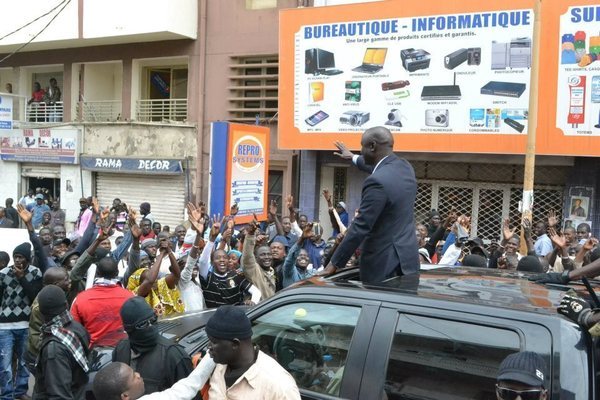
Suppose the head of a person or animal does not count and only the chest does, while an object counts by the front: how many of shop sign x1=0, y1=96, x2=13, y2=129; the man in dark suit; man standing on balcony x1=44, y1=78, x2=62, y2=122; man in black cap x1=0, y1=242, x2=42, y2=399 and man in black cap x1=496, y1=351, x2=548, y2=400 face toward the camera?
4

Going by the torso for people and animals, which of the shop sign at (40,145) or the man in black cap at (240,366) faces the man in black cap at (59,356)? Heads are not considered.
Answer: the shop sign

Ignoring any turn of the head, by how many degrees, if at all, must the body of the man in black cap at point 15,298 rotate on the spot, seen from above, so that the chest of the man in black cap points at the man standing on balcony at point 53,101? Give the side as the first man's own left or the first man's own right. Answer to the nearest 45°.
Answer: approximately 180°

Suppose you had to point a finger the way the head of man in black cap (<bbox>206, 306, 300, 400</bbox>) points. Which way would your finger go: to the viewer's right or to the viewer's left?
to the viewer's left

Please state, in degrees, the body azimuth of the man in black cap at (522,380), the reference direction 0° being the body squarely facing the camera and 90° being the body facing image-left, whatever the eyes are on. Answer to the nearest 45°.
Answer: approximately 0°

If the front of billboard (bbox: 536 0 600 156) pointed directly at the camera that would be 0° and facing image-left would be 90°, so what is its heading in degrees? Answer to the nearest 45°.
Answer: approximately 0°

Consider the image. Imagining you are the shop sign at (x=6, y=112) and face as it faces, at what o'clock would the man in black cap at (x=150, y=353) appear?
The man in black cap is roughly at 12 o'clock from the shop sign.

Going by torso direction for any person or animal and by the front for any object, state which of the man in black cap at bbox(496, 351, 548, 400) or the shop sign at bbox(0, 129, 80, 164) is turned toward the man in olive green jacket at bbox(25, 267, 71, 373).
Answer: the shop sign

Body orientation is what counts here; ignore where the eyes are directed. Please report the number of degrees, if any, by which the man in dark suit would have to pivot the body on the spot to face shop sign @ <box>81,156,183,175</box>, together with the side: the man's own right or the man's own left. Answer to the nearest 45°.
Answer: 0° — they already face it
